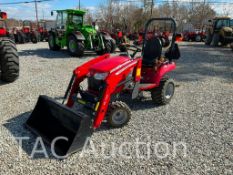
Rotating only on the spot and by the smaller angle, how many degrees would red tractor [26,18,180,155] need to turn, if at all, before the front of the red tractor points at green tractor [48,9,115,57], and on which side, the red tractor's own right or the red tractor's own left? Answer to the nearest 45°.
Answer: approximately 135° to the red tractor's own right

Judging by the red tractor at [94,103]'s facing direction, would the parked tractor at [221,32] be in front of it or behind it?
behind

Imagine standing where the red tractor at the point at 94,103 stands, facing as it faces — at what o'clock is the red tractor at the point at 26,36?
the red tractor at the point at 26,36 is roughly at 4 o'clock from the red tractor at the point at 94,103.
